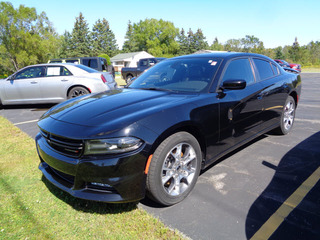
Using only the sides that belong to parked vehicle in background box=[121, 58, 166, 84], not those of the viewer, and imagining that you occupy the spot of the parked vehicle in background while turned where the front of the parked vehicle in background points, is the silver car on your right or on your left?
on your right

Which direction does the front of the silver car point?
to the viewer's left

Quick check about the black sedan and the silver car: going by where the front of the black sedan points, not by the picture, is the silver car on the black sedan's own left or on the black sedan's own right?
on the black sedan's own right

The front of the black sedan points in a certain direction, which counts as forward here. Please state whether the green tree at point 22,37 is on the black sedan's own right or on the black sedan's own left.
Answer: on the black sedan's own right

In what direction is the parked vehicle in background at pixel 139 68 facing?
to the viewer's right

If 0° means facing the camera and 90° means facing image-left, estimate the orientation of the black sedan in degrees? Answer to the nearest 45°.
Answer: approximately 45°

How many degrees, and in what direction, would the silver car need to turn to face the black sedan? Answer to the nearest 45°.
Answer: approximately 90° to its left
